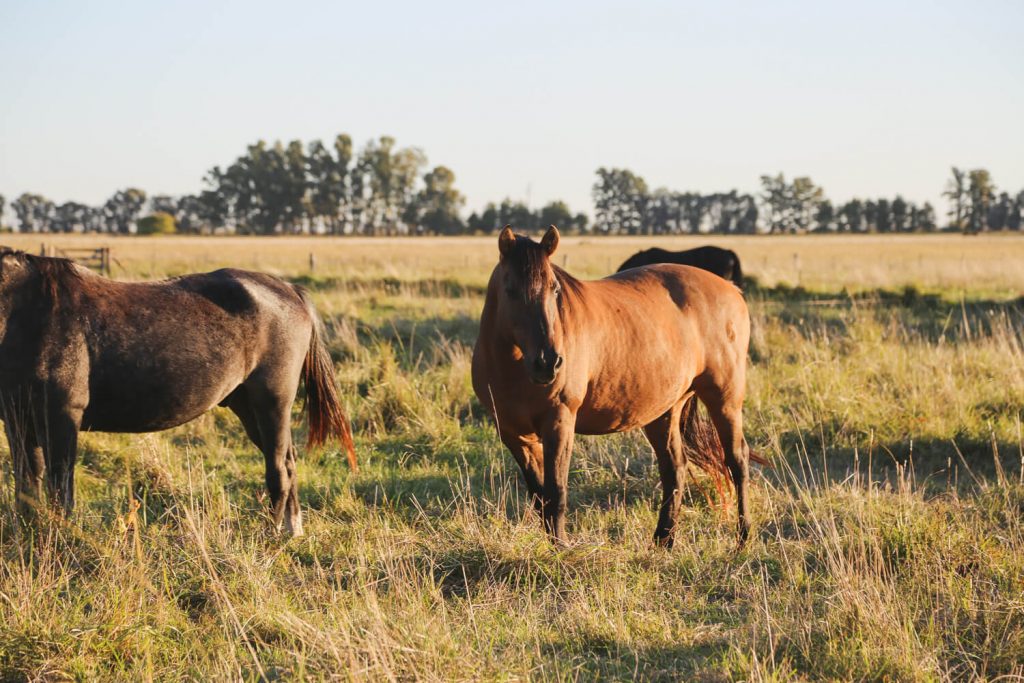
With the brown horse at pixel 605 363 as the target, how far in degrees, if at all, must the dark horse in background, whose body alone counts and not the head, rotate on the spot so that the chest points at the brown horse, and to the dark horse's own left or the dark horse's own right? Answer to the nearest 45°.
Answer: approximately 90° to the dark horse's own left

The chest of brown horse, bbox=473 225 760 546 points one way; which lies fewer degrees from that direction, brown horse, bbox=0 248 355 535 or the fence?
the brown horse

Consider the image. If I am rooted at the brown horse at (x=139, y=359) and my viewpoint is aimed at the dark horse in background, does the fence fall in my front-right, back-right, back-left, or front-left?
front-left

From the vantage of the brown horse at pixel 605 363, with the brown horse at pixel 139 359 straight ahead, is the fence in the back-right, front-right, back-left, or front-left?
front-right

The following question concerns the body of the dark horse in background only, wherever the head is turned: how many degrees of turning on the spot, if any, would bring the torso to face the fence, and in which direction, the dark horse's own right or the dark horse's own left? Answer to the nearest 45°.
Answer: approximately 45° to the dark horse's own right

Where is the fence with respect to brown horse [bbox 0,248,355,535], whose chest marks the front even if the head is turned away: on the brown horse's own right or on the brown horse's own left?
on the brown horse's own right

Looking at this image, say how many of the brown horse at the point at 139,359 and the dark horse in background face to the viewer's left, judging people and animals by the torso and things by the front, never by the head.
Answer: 2

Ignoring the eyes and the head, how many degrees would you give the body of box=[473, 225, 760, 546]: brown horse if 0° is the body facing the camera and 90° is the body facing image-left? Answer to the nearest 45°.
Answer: approximately 45°

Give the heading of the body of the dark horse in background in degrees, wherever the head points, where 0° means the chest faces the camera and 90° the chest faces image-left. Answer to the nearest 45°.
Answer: approximately 90°

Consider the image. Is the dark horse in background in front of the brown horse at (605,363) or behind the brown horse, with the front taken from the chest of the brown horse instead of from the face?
behind

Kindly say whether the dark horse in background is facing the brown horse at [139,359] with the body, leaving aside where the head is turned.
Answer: no

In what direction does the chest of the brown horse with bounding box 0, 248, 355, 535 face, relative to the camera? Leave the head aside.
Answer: to the viewer's left

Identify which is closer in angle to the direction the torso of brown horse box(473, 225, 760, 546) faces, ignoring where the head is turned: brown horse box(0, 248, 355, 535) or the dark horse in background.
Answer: the brown horse
